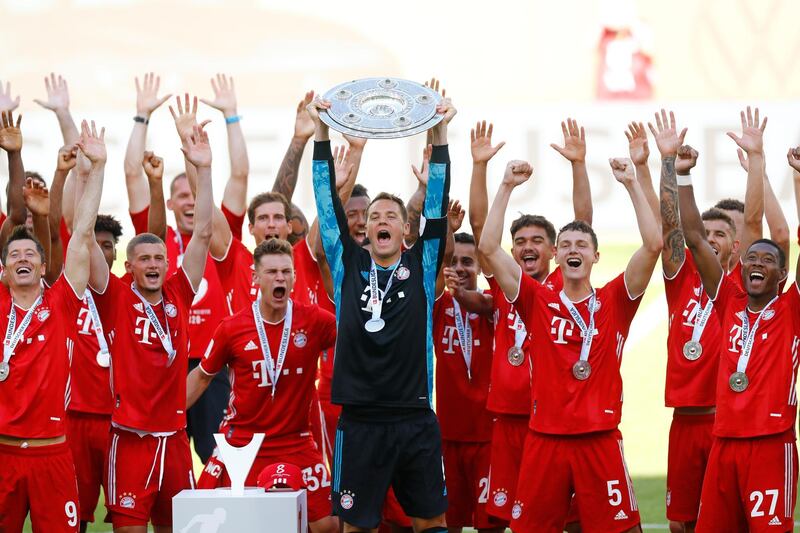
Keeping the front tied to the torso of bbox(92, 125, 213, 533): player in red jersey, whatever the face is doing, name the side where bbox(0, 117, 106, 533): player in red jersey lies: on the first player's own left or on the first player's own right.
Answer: on the first player's own right

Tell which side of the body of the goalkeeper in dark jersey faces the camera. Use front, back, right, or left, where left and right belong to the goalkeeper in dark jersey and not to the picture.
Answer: front

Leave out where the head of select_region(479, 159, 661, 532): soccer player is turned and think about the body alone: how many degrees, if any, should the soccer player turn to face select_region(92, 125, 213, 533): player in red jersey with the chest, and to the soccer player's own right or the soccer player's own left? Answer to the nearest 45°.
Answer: approximately 90° to the soccer player's own right

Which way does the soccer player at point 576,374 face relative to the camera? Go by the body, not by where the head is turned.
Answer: toward the camera

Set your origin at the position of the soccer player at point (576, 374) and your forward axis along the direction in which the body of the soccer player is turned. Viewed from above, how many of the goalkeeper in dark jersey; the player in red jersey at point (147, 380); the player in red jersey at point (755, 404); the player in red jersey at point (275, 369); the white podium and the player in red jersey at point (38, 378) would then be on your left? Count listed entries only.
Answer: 1

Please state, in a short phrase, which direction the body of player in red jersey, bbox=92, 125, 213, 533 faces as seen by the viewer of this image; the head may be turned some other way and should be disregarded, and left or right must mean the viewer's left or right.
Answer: facing the viewer

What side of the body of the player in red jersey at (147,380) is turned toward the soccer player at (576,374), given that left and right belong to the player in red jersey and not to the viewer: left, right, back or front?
left

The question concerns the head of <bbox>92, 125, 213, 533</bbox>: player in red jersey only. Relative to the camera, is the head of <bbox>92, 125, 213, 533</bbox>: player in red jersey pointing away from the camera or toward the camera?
toward the camera

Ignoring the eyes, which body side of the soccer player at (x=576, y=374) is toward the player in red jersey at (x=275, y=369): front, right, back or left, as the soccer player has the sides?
right

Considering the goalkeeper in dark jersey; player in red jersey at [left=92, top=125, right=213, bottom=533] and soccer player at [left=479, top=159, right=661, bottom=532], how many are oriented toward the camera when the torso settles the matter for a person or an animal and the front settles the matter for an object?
3

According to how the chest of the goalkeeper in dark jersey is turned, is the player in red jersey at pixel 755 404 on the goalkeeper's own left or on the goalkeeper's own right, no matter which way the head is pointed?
on the goalkeeper's own left

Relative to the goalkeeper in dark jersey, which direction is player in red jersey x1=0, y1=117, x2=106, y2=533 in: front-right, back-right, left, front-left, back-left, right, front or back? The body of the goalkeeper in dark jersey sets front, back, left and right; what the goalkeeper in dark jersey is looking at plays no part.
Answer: right

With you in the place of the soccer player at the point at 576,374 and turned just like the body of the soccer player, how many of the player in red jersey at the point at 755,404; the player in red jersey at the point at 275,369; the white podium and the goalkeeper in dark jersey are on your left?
1
